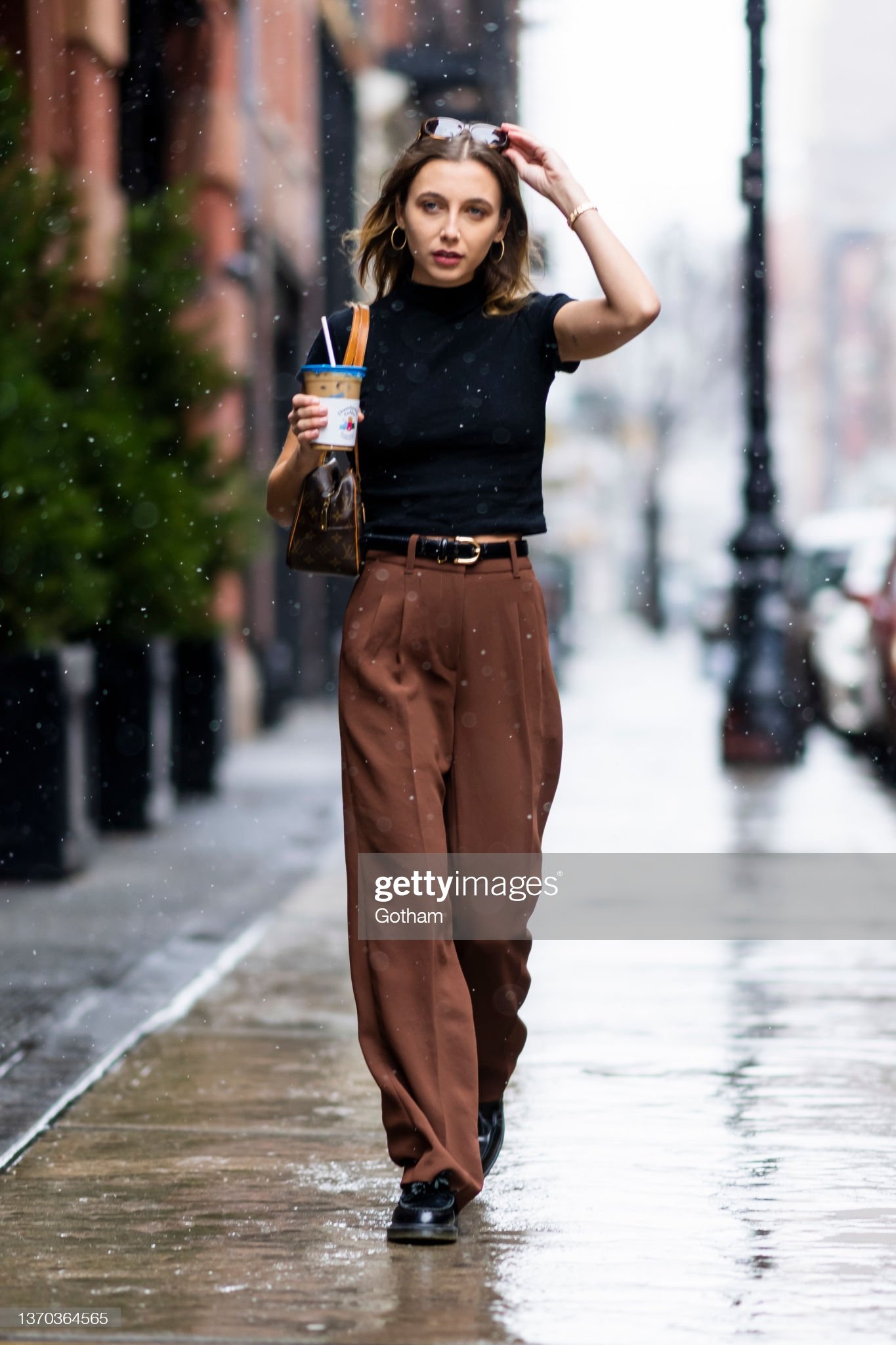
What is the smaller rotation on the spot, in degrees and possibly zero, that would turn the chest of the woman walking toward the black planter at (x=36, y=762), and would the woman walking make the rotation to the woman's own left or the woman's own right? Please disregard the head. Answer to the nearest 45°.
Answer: approximately 180°

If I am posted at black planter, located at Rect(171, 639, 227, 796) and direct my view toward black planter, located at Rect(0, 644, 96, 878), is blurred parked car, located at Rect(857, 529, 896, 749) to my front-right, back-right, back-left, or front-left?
back-left

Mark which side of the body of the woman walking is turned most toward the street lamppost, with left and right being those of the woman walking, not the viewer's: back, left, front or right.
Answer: back

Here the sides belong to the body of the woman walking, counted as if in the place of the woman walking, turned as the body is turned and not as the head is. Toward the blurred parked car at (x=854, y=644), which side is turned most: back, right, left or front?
back

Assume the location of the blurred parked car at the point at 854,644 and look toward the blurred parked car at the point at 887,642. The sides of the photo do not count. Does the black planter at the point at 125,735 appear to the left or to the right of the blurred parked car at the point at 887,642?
right

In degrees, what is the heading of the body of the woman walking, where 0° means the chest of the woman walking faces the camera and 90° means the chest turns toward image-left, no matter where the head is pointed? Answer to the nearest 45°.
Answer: approximately 0°

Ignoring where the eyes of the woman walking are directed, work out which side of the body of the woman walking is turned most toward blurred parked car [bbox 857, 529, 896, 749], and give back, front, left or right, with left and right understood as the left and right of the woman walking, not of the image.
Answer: back
